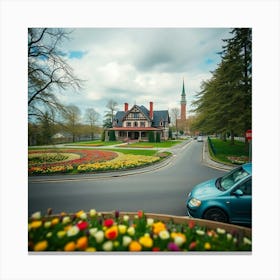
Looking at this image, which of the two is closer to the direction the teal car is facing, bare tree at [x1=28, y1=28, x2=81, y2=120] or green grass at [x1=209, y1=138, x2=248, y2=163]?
the bare tree

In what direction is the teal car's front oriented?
to the viewer's left

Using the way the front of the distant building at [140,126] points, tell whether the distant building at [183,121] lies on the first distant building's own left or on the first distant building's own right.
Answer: on the first distant building's own left

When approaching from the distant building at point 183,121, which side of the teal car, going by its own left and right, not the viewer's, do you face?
right
